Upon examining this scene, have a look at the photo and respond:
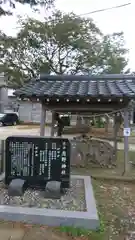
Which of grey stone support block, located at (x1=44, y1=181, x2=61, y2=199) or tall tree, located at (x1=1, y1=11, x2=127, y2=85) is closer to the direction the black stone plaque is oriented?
the grey stone support block

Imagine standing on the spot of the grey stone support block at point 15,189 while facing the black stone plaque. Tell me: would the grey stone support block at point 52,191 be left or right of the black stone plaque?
right

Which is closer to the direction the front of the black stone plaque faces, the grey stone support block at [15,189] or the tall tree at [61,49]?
the grey stone support block

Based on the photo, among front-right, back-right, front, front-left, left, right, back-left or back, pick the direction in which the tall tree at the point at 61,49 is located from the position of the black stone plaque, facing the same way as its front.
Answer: back

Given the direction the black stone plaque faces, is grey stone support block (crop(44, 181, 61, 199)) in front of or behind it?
in front

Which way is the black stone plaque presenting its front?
toward the camera
